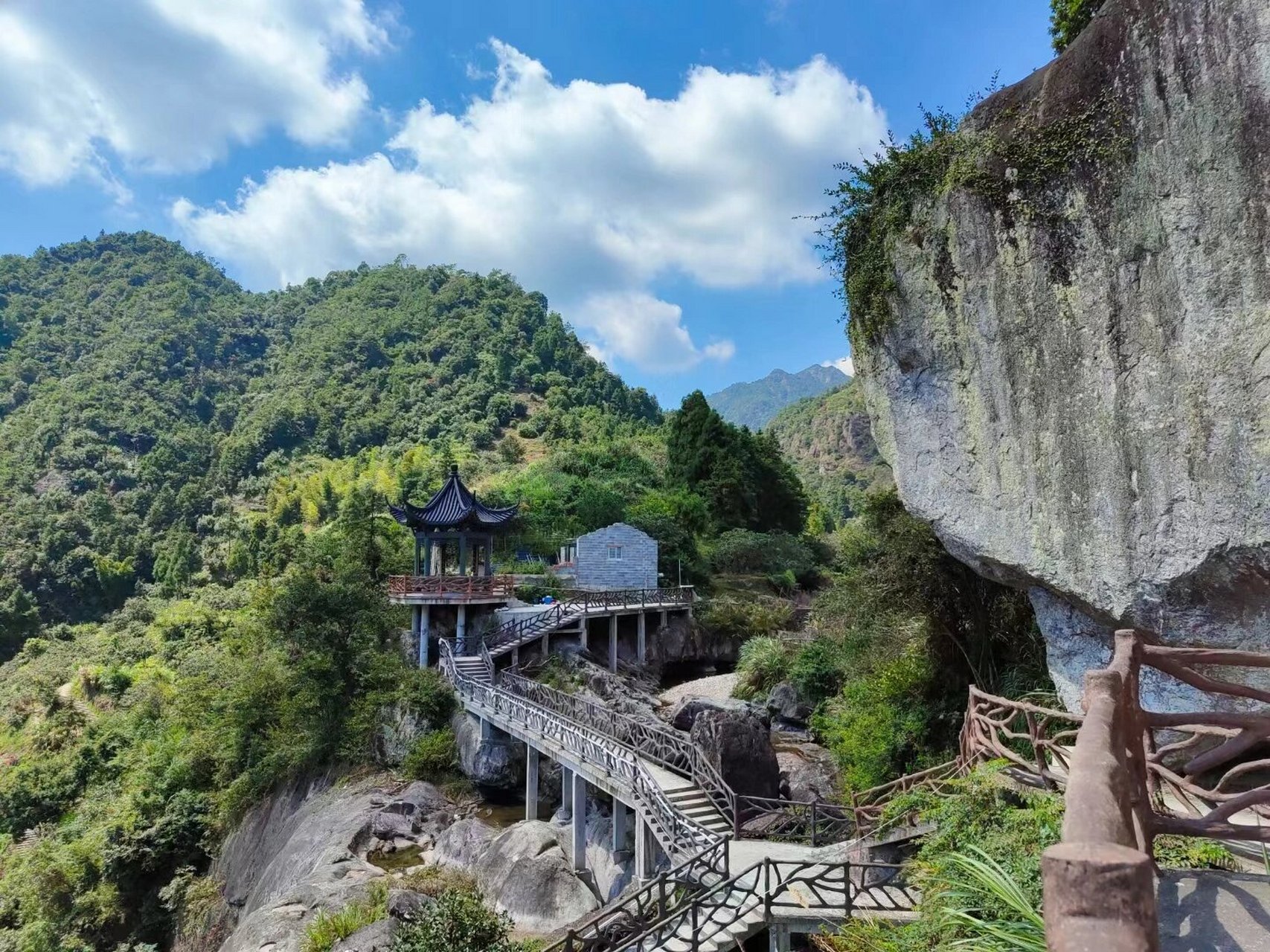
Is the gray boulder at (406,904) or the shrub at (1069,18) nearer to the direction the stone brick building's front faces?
the gray boulder

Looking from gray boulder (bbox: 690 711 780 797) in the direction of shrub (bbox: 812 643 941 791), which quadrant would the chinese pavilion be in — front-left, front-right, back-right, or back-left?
back-left

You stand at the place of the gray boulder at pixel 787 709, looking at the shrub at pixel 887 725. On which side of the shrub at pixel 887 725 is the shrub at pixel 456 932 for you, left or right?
right

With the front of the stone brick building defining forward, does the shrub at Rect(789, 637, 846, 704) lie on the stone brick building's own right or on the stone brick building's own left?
on the stone brick building's own left

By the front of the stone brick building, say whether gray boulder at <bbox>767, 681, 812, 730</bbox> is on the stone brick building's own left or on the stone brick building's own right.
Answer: on the stone brick building's own left

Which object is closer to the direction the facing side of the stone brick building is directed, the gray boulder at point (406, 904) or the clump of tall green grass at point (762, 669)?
the gray boulder
